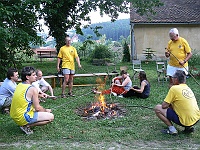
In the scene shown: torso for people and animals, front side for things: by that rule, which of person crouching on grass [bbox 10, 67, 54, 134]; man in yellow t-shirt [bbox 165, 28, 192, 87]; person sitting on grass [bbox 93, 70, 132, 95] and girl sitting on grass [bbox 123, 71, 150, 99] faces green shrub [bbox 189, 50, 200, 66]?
person crouching on grass [bbox 10, 67, 54, 134]

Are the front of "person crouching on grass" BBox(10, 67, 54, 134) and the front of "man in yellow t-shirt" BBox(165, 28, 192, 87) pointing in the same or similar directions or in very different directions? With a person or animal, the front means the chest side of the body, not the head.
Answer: very different directions

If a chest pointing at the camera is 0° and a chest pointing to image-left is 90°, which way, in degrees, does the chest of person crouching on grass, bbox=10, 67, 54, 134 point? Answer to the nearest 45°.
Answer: approximately 225°

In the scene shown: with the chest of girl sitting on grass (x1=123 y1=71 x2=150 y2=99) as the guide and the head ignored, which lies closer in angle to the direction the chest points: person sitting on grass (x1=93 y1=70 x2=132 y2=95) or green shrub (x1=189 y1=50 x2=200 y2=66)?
the person sitting on grass

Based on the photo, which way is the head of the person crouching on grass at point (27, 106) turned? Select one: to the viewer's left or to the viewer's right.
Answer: to the viewer's right

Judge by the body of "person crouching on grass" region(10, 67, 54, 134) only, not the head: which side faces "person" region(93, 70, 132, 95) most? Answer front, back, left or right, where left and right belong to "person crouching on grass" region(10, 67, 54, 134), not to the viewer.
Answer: front

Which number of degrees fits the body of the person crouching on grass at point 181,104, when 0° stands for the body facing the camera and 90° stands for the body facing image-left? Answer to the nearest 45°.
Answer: approximately 135°

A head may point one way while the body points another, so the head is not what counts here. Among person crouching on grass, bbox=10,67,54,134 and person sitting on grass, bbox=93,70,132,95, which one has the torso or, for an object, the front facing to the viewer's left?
person sitting on grass, bbox=93,70,132,95

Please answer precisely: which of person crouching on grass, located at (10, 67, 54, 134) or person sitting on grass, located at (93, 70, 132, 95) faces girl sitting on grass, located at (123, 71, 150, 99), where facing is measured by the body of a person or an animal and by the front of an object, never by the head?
person crouching on grass, located at (10, 67, 54, 134)

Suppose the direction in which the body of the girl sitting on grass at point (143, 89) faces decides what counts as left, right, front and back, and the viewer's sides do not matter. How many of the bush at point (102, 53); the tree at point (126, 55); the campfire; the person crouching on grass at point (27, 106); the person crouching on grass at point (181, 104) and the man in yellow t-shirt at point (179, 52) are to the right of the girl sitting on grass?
2

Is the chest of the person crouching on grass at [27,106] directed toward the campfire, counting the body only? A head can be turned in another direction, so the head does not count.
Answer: yes

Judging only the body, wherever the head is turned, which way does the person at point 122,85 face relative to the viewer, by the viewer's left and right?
facing to the left of the viewer

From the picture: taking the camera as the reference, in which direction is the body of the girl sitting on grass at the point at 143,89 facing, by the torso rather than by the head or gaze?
to the viewer's left
